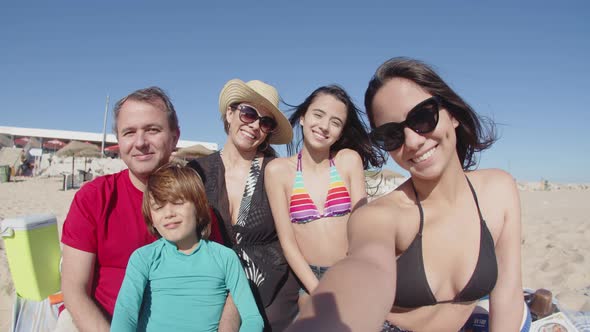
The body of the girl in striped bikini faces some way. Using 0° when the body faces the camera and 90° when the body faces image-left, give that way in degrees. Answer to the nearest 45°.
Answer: approximately 0°

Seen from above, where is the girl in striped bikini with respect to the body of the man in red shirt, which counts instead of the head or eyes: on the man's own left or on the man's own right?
on the man's own left

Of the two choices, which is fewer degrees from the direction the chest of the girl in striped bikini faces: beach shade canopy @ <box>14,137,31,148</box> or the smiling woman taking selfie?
the smiling woman taking selfie

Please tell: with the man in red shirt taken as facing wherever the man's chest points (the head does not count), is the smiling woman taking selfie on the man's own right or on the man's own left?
on the man's own left
